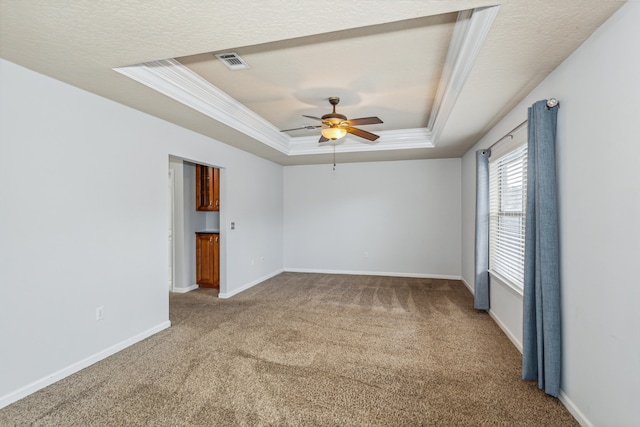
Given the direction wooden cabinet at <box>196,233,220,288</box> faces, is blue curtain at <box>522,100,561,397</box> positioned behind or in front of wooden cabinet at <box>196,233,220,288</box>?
in front

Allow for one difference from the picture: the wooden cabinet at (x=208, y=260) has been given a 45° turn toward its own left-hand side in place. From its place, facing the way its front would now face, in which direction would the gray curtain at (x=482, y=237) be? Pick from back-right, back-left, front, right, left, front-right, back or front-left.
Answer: front

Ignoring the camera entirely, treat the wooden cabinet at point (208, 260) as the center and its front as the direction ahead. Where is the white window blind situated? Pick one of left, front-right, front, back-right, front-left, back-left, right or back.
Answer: front-left

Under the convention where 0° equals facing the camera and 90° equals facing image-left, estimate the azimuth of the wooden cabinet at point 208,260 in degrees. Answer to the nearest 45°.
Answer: approximately 0°

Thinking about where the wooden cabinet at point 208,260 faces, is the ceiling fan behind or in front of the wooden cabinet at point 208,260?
in front
